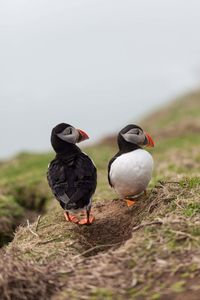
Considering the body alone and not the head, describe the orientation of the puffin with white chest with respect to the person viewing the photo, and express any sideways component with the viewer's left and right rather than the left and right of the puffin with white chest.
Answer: facing the viewer and to the right of the viewer

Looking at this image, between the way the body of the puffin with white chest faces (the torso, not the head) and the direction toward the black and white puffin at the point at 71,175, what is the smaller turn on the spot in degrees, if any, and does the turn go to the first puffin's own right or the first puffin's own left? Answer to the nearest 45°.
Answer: approximately 135° to the first puffin's own right

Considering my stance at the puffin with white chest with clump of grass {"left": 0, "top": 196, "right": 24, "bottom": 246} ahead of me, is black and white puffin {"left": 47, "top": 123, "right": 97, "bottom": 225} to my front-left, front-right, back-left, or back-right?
front-left
